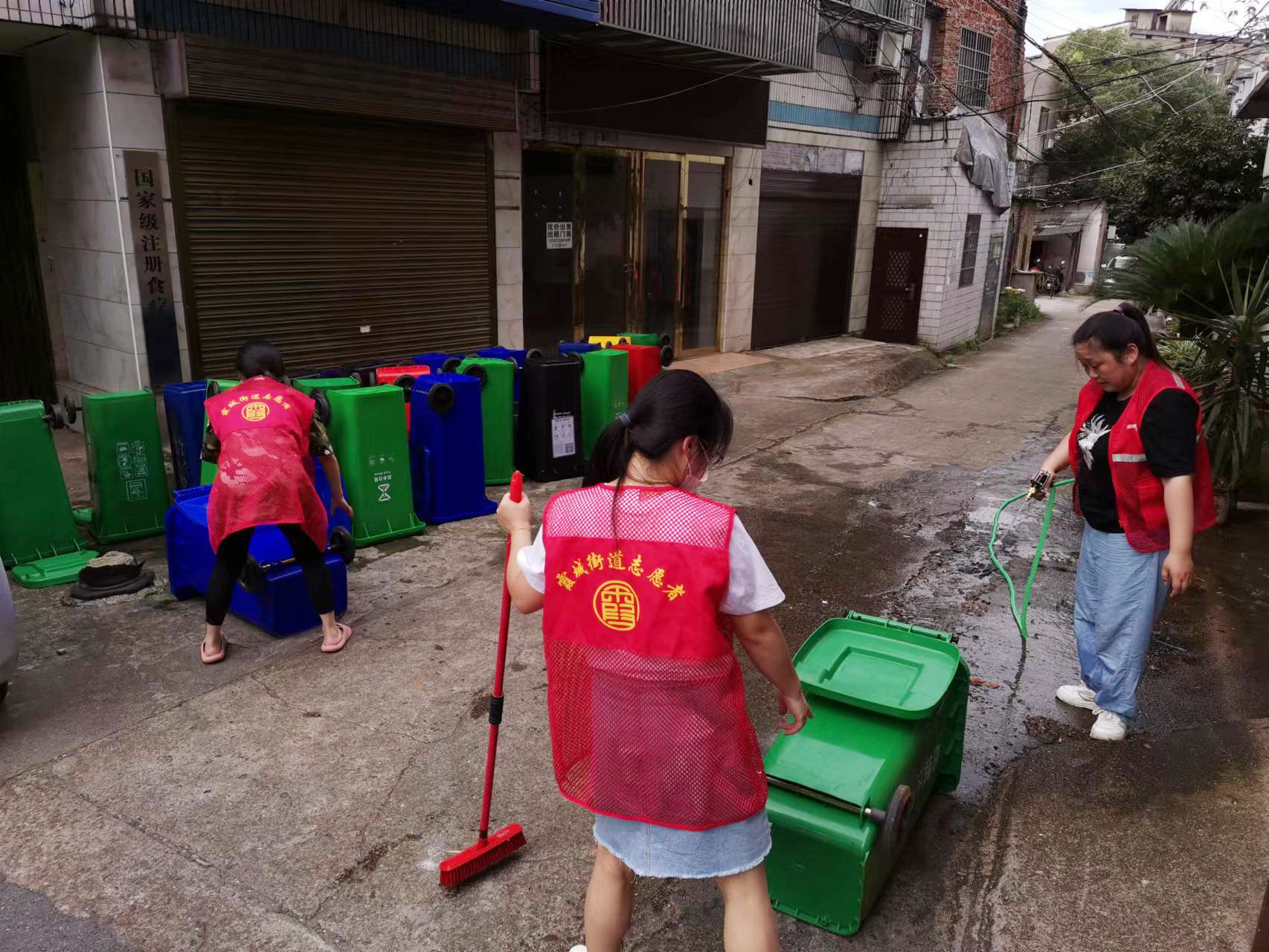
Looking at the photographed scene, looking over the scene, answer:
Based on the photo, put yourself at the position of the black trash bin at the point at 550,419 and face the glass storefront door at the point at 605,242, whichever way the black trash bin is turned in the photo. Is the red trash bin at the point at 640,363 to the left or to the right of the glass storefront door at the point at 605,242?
right

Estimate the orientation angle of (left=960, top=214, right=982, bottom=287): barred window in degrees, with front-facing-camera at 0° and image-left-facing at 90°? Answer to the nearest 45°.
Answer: approximately 315°

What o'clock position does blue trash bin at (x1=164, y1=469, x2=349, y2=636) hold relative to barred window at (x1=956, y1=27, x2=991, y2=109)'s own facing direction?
The blue trash bin is roughly at 2 o'clock from the barred window.

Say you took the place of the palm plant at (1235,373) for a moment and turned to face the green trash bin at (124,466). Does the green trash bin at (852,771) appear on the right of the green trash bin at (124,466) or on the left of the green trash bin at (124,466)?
left

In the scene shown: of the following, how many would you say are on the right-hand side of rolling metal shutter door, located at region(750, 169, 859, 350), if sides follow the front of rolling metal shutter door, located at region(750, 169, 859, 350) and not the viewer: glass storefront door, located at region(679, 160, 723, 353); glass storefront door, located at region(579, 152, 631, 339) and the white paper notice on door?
3

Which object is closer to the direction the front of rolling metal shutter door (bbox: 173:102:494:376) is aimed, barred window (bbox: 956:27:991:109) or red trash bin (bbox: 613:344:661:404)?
the red trash bin

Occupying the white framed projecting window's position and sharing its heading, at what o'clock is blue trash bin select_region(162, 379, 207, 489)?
The blue trash bin is roughly at 2 o'clock from the white framed projecting window.

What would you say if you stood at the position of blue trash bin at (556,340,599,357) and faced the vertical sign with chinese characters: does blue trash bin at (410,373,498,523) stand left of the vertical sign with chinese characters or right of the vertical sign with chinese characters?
left
